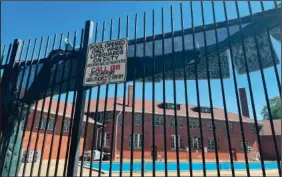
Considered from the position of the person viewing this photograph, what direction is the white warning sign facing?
facing the viewer
